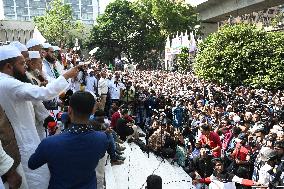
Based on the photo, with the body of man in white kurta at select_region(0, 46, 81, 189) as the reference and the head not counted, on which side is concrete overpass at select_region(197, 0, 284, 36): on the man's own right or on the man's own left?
on the man's own left

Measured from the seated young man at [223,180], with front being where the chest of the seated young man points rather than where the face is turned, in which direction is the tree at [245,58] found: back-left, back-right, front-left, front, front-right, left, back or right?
back-right

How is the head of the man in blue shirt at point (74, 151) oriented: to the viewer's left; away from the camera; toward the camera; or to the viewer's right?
away from the camera

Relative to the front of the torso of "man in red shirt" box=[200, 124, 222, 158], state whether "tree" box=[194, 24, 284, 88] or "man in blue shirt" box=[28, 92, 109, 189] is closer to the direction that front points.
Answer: the man in blue shirt

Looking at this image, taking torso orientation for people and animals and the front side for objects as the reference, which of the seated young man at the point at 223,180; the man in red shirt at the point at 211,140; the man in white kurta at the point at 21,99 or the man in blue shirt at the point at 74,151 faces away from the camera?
the man in blue shirt

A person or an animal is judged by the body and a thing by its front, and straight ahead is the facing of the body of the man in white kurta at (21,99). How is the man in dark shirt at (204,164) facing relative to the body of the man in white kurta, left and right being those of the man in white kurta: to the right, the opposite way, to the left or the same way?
the opposite way

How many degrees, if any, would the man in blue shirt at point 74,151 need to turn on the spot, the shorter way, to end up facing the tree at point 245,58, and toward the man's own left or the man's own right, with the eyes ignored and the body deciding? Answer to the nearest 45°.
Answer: approximately 45° to the man's own right

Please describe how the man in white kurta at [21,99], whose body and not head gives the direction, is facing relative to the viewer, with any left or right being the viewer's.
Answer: facing to the right of the viewer

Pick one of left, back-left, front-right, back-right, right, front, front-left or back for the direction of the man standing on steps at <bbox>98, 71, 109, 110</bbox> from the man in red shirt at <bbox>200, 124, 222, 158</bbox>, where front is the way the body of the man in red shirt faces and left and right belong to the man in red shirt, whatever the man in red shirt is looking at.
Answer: right

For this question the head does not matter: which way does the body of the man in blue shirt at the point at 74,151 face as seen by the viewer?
away from the camera

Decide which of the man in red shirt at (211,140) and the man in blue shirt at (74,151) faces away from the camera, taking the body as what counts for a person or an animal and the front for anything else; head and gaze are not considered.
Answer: the man in blue shirt

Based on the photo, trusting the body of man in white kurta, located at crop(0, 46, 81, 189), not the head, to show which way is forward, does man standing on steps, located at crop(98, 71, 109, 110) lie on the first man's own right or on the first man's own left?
on the first man's own left
